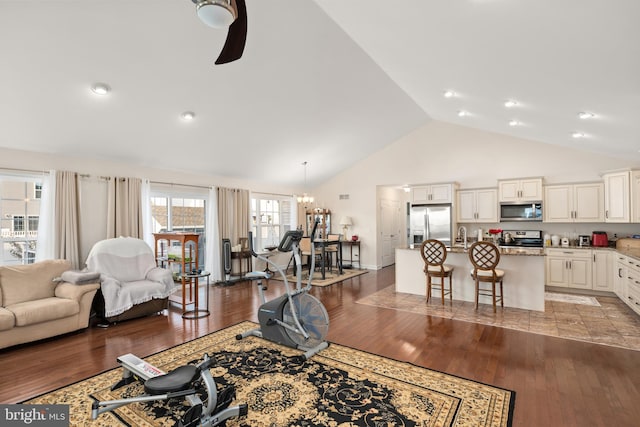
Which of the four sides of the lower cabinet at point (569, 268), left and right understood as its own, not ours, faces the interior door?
right

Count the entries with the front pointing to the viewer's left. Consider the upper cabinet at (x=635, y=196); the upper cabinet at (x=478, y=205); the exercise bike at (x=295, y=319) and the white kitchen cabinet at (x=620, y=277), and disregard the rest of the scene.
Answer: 2

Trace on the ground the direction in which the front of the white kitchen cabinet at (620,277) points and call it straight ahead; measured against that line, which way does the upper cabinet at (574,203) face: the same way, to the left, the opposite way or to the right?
to the left

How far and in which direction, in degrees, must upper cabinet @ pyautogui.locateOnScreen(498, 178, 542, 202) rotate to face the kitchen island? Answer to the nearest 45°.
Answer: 0° — it already faces it

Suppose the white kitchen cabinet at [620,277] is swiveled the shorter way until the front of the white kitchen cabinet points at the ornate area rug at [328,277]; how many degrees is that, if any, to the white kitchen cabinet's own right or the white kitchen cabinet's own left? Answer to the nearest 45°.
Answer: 0° — it already faces it

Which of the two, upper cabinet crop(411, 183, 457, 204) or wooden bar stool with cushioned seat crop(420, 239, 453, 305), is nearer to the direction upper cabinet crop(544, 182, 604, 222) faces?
the wooden bar stool with cushioned seat

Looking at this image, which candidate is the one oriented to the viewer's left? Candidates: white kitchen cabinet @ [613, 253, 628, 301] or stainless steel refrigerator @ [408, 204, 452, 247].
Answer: the white kitchen cabinet

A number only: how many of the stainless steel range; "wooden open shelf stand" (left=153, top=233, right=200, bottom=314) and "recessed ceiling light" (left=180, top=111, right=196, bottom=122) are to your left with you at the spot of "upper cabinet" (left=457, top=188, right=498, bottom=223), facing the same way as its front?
1

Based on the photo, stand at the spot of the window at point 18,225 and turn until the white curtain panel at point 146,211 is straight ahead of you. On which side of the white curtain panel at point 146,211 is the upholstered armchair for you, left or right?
right

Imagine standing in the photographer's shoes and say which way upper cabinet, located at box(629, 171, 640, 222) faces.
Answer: facing to the left of the viewer

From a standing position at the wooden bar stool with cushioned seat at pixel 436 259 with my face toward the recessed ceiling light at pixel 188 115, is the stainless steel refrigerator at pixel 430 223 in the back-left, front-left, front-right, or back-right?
back-right

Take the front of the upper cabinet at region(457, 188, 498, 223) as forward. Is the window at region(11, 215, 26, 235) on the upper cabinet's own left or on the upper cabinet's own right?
on the upper cabinet's own right
